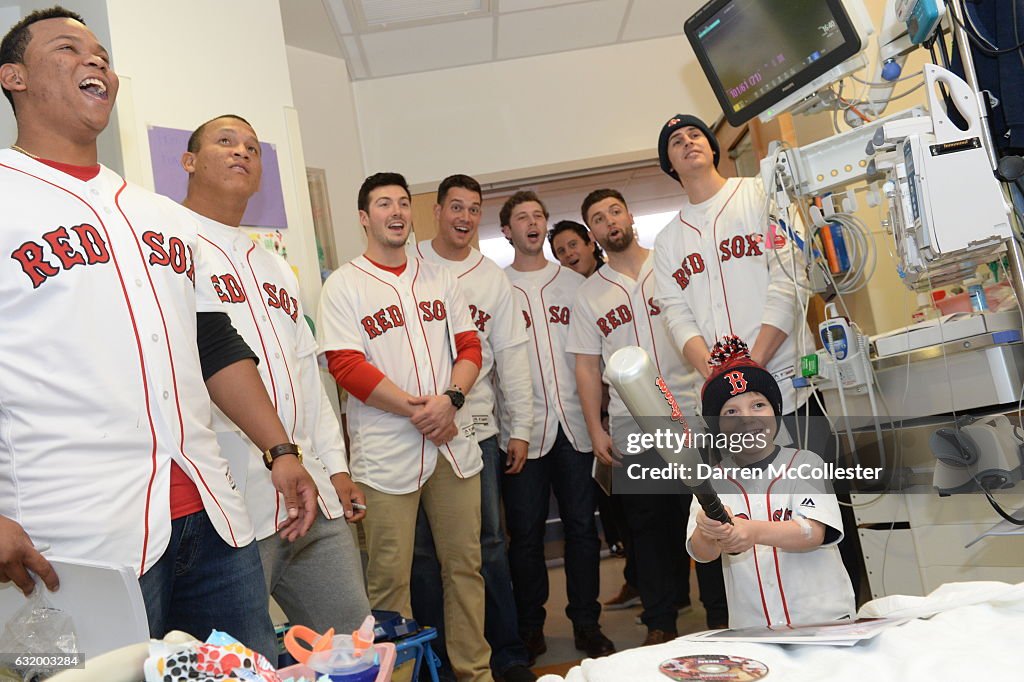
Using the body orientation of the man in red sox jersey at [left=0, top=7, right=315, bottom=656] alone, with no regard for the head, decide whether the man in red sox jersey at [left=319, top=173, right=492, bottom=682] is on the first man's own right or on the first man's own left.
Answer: on the first man's own left

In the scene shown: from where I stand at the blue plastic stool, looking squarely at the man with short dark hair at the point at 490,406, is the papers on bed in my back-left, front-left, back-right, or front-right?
back-right

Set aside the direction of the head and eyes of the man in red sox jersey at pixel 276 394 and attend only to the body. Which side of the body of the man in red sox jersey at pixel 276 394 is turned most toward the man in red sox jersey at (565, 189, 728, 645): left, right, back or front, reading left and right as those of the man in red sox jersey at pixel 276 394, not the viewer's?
left

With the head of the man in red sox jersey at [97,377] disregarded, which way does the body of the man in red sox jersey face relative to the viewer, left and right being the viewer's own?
facing the viewer and to the right of the viewer

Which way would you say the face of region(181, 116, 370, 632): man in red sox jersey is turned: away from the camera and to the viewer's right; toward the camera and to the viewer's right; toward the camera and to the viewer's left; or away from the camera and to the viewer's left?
toward the camera and to the viewer's right

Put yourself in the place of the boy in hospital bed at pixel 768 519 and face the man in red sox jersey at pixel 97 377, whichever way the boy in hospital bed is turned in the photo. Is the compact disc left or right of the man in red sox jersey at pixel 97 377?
left

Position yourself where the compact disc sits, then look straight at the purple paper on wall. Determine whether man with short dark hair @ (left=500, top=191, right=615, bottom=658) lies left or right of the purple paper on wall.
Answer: right

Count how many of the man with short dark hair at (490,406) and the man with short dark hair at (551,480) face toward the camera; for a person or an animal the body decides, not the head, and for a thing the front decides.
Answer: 2

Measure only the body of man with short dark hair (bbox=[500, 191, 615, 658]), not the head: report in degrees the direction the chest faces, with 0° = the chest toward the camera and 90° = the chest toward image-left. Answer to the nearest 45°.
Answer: approximately 0°

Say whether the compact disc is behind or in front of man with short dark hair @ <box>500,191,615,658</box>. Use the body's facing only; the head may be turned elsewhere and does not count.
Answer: in front
